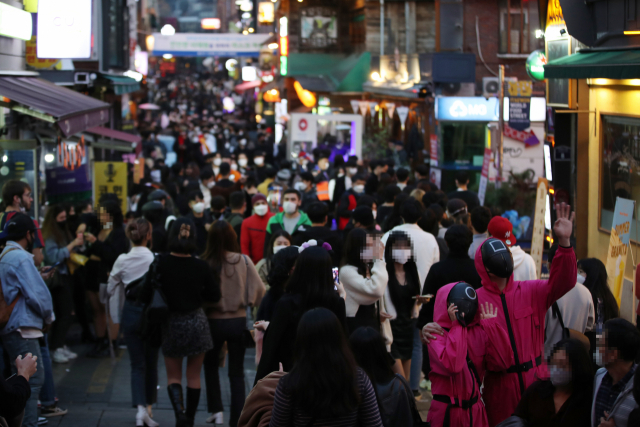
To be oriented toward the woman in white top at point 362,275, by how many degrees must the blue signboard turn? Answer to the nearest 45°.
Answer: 0° — it already faces them

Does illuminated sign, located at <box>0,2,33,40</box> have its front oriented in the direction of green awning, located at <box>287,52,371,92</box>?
no

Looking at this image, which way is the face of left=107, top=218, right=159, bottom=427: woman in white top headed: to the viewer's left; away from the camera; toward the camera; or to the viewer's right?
away from the camera

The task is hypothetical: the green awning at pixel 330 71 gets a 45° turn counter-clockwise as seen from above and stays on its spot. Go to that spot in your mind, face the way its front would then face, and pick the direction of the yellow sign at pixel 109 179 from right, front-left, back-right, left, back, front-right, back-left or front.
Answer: front

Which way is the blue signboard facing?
toward the camera

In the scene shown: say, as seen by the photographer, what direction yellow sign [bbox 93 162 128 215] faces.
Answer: facing the viewer

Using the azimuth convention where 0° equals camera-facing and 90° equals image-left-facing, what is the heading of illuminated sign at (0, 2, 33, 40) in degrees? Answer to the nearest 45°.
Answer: approximately 315°

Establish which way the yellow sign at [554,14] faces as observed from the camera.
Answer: facing the viewer

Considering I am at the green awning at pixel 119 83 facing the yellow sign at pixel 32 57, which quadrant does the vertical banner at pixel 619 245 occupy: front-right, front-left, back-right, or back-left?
front-left

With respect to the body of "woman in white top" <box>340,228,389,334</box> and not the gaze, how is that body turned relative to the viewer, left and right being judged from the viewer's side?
facing the viewer and to the right of the viewer

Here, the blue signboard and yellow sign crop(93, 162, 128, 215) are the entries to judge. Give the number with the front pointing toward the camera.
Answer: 2

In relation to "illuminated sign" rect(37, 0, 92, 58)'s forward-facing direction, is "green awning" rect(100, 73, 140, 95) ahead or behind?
behind

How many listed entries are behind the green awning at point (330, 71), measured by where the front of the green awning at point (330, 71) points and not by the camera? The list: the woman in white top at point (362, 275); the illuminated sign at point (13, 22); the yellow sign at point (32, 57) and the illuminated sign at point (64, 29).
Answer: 0

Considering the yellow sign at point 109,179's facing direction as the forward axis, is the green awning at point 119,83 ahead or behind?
behind
